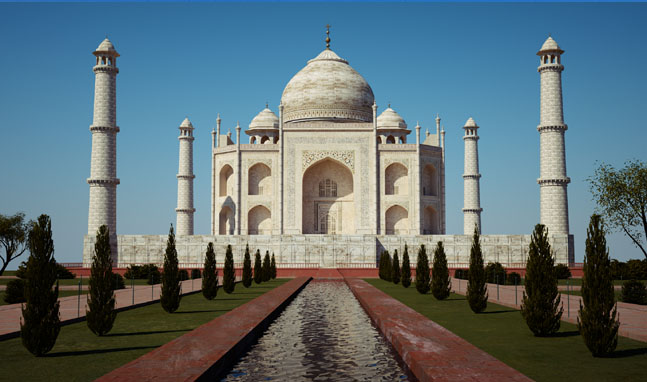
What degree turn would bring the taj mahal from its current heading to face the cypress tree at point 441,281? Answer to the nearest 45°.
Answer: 0° — it already faces it

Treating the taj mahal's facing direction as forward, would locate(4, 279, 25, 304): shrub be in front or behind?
in front

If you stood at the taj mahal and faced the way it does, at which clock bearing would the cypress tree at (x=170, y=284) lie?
The cypress tree is roughly at 12 o'clock from the taj mahal.

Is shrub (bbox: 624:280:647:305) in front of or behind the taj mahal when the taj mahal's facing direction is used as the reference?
in front

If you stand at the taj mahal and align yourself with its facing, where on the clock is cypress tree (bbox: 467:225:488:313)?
The cypress tree is roughly at 12 o'clock from the taj mahal.

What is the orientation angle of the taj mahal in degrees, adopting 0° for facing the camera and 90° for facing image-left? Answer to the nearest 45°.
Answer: approximately 0°

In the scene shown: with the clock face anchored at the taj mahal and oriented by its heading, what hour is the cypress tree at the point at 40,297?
The cypress tree is roughly at 12 o'clock from the taj mahal.

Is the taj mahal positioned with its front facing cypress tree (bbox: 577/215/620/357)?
yes
